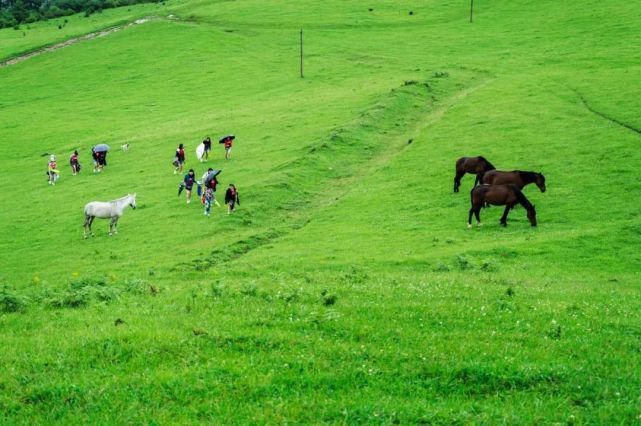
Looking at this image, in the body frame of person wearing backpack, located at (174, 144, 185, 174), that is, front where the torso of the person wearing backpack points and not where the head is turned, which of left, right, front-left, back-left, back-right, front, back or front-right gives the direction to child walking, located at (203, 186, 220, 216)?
back

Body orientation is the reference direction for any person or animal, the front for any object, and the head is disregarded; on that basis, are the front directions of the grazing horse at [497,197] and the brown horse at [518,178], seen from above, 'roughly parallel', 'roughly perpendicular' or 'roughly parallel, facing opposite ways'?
roughly parallel

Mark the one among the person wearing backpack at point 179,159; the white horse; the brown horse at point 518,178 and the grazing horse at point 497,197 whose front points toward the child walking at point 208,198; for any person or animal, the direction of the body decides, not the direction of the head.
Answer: the white horse

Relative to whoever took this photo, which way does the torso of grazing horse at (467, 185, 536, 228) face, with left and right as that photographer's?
facing to the right of the viewer

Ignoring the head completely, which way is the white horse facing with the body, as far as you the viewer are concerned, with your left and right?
facing to the right of the viewer

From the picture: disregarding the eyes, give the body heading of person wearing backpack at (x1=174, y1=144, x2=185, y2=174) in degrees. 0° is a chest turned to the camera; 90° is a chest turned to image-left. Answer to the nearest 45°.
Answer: approximately 180°

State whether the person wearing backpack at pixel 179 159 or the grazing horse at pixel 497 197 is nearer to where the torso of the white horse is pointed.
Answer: the grazing horse

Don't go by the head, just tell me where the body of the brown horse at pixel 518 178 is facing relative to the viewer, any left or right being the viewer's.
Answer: facing to the right of the viewer

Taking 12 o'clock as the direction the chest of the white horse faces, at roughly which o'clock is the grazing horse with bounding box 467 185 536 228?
The grazing horse is roughly at 1 o'clock from the white horse.

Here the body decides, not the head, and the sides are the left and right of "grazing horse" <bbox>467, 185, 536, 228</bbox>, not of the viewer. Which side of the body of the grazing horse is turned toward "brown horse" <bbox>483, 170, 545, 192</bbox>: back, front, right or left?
left
